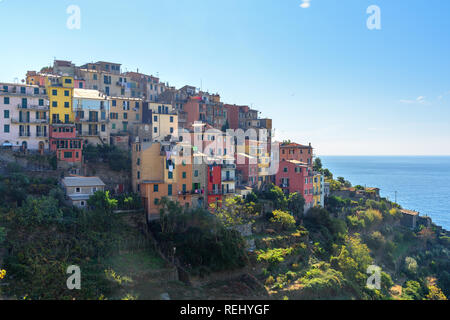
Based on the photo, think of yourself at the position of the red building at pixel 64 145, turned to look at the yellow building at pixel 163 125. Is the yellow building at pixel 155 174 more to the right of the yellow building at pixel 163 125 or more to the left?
right

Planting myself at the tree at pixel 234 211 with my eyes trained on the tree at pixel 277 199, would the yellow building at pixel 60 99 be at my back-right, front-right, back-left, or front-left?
back-left

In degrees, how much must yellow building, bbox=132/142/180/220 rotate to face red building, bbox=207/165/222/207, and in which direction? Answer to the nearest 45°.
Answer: approximately 90° to its left

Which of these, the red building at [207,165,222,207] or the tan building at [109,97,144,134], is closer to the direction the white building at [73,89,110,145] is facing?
the red building

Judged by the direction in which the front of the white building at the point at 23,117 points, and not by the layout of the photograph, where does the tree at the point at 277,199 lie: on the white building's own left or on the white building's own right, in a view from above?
on the white building's own left

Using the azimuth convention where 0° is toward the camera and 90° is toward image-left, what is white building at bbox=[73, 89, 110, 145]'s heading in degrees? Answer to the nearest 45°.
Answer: approximately 0°

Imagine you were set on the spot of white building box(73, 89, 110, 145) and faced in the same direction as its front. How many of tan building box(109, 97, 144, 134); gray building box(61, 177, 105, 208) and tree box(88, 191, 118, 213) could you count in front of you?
2

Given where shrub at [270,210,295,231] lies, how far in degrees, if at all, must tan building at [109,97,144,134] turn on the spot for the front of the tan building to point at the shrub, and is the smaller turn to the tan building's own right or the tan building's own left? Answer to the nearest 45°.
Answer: approximately 45° to the tan building's own left
